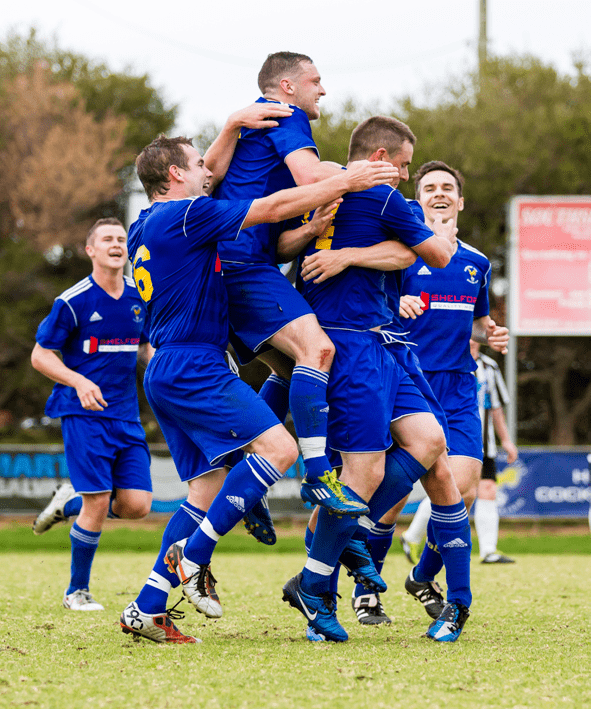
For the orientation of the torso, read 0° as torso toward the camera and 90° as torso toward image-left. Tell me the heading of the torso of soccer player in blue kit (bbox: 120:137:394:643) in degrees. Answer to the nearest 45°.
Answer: approximately 270°

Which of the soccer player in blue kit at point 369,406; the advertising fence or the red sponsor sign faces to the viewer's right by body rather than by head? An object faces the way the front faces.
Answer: the soccer player in blue kit

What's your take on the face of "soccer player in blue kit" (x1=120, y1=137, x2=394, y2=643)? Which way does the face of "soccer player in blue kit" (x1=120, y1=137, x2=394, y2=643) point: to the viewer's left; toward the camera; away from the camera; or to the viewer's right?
to the viewer's right

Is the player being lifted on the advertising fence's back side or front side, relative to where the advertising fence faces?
on the front side

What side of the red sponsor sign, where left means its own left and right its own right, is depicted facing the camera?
front

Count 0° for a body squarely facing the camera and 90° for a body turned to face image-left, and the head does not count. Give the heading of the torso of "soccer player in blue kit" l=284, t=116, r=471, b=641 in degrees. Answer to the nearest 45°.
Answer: approximately 270°

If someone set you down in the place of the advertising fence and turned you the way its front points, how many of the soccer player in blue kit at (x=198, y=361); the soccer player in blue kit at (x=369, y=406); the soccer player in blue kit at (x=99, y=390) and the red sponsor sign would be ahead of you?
3

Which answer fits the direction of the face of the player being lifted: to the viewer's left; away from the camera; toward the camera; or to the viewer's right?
to the viewer's right

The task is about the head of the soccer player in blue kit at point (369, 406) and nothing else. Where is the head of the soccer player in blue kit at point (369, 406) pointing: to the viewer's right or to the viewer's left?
to the viewer's right

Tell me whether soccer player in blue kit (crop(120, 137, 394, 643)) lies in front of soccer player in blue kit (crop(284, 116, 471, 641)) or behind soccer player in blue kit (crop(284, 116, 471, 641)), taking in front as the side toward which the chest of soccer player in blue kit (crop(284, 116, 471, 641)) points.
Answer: behind

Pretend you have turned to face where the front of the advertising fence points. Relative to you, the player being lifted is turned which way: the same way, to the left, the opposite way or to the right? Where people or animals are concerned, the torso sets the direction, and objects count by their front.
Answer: to the left

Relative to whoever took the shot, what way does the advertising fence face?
facing the viewer

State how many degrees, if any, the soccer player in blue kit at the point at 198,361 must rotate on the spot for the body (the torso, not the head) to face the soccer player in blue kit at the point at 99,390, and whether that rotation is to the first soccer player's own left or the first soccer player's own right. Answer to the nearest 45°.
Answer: approximately 90° to the first soccer player's own left
